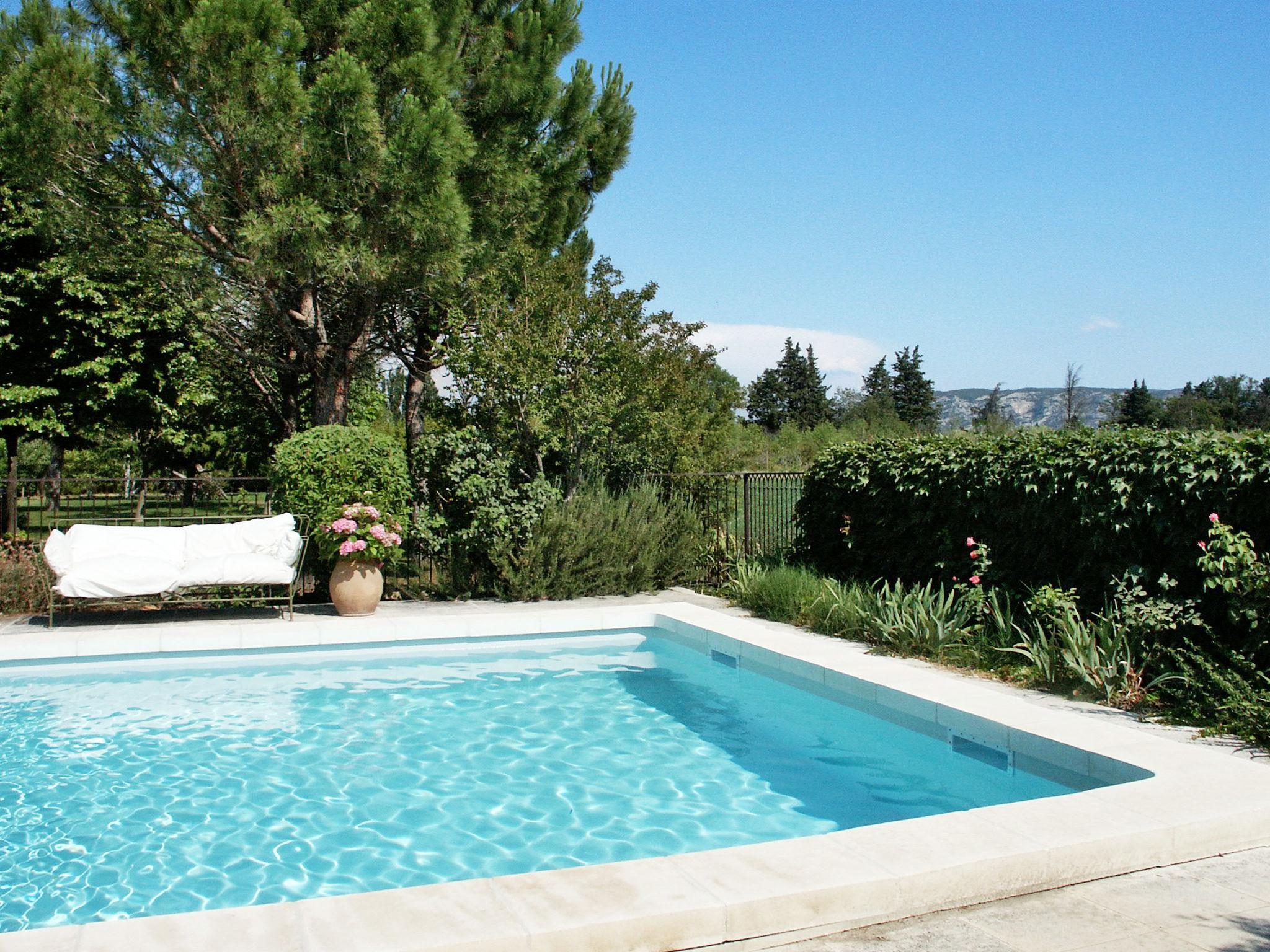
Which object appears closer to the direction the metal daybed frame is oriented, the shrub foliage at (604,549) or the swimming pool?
the swimming pool

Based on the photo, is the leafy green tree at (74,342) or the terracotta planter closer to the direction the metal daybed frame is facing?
the terracotta planter

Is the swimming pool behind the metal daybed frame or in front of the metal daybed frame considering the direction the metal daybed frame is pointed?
in front

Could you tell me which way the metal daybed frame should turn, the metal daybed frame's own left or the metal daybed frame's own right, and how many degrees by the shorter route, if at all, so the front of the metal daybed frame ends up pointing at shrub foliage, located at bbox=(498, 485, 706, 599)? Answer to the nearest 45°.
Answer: approximately 90° to the metal daybed frame's own left

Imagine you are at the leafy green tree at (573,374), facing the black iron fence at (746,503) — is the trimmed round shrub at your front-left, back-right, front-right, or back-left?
back-right

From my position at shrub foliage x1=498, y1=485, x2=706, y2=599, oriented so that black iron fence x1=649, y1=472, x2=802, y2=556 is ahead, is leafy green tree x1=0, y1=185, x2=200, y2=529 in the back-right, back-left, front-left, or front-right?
back-left

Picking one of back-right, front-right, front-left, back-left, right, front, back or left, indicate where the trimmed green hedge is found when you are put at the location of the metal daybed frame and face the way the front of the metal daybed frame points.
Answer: front-left

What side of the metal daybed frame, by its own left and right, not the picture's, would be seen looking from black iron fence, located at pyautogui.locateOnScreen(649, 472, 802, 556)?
left

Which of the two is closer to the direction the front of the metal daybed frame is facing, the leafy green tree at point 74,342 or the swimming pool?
the swimming pool

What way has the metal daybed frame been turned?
toward the camera

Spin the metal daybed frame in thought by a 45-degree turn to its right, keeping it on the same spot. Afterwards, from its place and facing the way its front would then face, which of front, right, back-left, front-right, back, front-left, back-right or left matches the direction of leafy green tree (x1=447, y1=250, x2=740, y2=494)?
back-left
